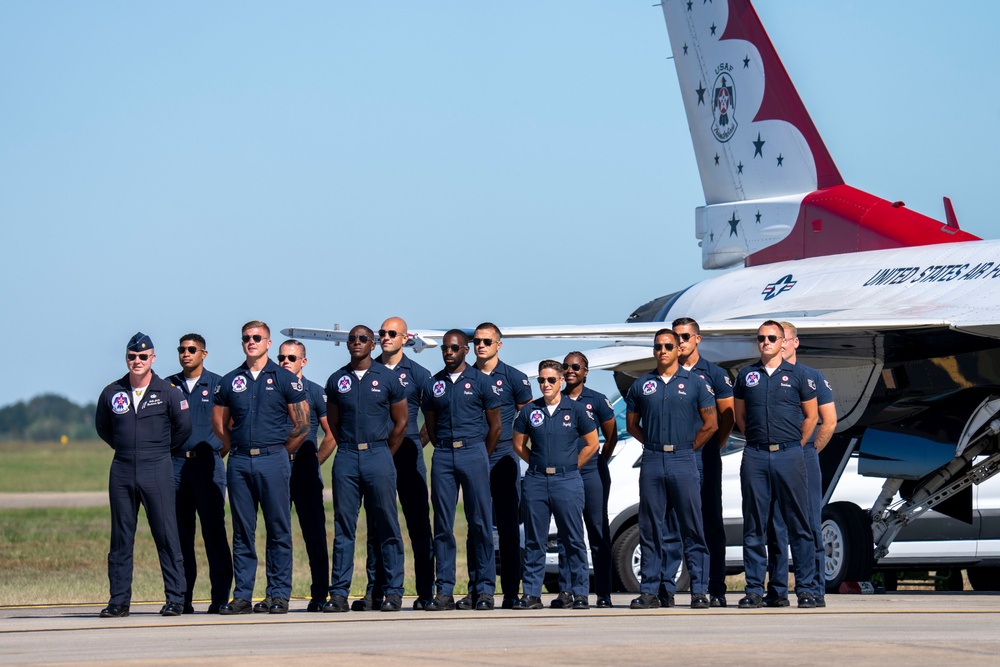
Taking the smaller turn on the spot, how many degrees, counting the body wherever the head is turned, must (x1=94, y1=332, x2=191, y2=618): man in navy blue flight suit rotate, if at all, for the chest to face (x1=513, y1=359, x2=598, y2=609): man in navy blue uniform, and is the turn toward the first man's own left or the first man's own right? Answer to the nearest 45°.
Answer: approximately 90° to the first man's own left

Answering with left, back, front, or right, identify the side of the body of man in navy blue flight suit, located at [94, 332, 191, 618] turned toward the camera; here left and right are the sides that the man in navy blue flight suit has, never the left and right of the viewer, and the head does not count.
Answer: front

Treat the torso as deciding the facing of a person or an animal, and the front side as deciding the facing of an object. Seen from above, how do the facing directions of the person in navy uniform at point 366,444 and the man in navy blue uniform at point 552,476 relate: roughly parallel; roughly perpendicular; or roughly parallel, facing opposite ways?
roughly parallel

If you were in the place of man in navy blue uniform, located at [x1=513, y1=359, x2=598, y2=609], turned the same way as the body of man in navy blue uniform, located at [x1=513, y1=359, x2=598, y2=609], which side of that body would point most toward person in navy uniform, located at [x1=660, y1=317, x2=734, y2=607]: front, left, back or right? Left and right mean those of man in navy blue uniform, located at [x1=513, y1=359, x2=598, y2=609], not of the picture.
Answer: left

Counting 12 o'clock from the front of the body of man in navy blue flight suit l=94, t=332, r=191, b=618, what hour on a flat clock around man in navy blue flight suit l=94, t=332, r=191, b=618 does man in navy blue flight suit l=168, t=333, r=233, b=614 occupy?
man in navy blue flight suit l=168, t=333, r=233, b=614 is roughly at 8 o'clock from man in navy blue flight suit l=94, t=332, r=191, b=618.

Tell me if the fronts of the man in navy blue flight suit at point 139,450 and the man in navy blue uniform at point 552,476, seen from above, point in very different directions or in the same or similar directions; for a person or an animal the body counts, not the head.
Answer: same or similar directions

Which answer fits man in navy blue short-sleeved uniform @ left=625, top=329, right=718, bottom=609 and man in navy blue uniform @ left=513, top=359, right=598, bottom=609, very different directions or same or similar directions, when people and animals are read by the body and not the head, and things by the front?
same or similar directions

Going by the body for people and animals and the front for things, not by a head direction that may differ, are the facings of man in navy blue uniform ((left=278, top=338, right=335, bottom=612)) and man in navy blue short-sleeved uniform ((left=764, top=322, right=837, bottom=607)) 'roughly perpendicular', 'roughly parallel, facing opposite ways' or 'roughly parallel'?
roughly parallel

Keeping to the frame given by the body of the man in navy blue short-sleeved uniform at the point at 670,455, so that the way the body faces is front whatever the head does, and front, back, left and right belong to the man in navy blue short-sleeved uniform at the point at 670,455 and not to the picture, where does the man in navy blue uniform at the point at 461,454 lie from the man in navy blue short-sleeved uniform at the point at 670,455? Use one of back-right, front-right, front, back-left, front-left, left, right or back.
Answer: right

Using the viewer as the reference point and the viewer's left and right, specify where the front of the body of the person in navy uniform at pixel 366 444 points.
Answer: facing the viewer

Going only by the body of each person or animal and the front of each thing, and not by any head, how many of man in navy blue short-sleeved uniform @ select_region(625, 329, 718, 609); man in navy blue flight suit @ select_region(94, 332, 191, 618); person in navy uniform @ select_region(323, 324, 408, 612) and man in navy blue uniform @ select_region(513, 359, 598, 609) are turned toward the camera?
4

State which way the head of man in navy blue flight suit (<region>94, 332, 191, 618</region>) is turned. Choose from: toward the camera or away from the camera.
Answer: toward the camera

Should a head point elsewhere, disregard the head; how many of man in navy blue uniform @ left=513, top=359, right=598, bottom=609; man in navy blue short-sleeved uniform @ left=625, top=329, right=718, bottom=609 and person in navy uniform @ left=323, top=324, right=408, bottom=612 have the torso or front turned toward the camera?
3
